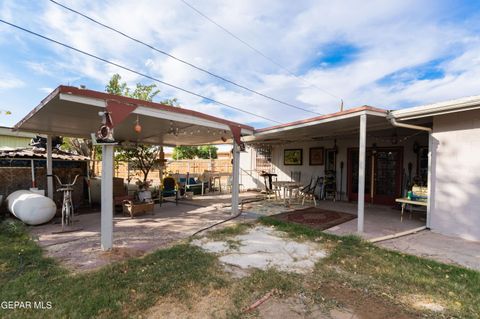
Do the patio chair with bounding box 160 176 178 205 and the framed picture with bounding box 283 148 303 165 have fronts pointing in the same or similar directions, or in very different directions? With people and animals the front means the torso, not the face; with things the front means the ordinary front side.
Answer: same or similar directions

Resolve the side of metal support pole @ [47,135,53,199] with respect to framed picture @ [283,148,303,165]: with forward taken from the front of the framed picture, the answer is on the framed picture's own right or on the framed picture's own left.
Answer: on the framed picture's own right

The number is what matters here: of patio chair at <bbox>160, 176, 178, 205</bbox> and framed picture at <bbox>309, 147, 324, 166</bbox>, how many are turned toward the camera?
2

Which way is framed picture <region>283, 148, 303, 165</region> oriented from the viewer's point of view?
toward the camera

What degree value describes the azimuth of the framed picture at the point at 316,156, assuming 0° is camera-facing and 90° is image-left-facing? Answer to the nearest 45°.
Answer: approximately 0°

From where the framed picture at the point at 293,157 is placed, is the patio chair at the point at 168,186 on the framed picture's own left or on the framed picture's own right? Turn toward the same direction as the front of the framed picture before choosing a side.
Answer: on the framed picture's own right

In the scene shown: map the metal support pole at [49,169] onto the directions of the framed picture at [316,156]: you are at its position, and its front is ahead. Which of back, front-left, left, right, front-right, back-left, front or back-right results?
front-right

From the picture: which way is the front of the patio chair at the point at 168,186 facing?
toward the camera

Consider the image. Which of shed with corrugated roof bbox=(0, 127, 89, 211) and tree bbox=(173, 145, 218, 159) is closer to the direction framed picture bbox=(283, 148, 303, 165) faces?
the shed with corrugated roof

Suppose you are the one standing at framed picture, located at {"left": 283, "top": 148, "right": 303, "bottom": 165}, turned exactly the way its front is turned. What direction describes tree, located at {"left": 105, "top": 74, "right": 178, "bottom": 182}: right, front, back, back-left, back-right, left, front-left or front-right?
right

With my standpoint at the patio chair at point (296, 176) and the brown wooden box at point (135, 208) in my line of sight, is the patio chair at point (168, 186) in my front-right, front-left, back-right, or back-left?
front-right

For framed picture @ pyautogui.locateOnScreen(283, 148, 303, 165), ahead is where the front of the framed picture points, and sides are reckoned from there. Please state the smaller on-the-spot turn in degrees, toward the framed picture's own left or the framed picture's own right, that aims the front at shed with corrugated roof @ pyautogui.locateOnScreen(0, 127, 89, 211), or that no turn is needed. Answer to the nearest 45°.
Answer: approximately 45° to the framed picture's own right

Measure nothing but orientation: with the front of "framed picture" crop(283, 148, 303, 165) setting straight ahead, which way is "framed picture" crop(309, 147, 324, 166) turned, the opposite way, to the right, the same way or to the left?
the same way
